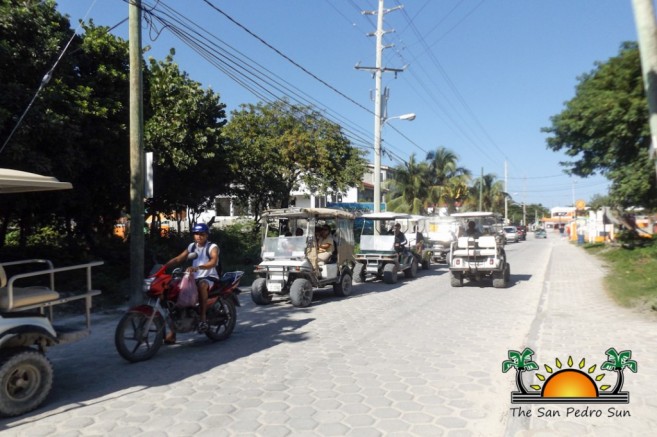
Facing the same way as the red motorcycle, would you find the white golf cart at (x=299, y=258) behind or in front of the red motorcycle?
behind

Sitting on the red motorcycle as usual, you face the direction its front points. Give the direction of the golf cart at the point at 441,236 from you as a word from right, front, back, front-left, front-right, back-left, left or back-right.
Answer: back

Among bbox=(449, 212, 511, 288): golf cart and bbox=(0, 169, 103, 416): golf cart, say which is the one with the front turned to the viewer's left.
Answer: bbox=(0, 169, 103, 416): golf cart

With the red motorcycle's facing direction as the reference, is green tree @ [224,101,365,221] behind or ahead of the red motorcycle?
behind

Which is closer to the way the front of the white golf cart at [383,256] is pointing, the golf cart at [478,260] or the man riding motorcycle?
the man riding motorcycle

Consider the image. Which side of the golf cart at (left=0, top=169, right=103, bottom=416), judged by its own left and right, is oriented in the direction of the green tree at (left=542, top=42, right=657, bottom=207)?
back

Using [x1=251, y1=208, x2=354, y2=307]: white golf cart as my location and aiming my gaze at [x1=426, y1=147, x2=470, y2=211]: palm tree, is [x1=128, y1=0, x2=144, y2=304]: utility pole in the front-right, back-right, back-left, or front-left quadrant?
back-left

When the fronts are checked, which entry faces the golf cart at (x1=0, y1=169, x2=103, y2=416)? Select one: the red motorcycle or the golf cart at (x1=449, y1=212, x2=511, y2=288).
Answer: the red motorcycle

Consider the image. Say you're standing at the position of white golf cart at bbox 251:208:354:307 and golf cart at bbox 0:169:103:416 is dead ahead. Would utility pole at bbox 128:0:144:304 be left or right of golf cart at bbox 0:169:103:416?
right

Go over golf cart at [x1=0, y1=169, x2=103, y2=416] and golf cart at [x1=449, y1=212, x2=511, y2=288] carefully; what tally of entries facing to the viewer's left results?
1

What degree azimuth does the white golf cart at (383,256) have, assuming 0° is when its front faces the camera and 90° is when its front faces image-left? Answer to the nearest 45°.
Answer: approximately 45°

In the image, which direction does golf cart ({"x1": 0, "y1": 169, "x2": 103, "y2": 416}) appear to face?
to the viewer's left
